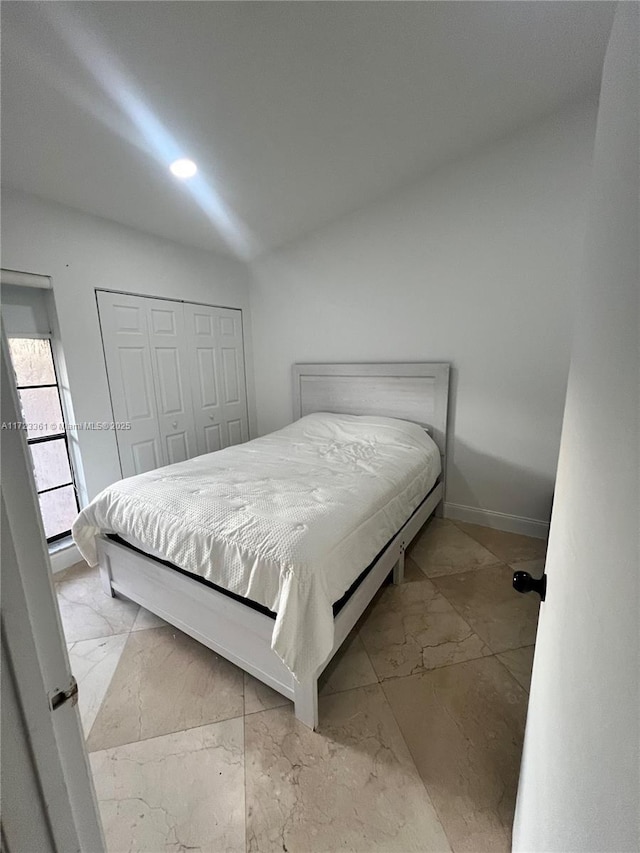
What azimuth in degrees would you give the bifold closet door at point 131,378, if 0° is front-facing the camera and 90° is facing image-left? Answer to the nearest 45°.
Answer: approximately 315°

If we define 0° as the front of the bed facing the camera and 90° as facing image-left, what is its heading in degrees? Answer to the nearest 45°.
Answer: approximately 45°

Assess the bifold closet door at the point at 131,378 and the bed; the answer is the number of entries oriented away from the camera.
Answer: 0

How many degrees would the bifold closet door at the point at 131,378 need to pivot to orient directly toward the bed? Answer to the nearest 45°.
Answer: approximately 45° to its right

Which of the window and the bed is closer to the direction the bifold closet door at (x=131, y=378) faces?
the bed

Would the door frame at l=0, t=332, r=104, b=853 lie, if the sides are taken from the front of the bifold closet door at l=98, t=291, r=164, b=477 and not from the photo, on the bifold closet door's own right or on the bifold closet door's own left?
on the bifold closet door's own right

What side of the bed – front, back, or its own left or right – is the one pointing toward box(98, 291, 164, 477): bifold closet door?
right

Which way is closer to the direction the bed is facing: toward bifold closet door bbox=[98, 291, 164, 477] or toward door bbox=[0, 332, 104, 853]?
the door

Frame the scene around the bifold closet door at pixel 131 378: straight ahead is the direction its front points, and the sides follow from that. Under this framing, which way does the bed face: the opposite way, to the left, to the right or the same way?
to the right

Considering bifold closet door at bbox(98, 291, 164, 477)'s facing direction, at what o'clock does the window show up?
The window is roughly at 4 o'clock from the bifold closet door.

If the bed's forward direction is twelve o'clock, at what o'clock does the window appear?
The window is roughly at 3 o'clock from the bed.
